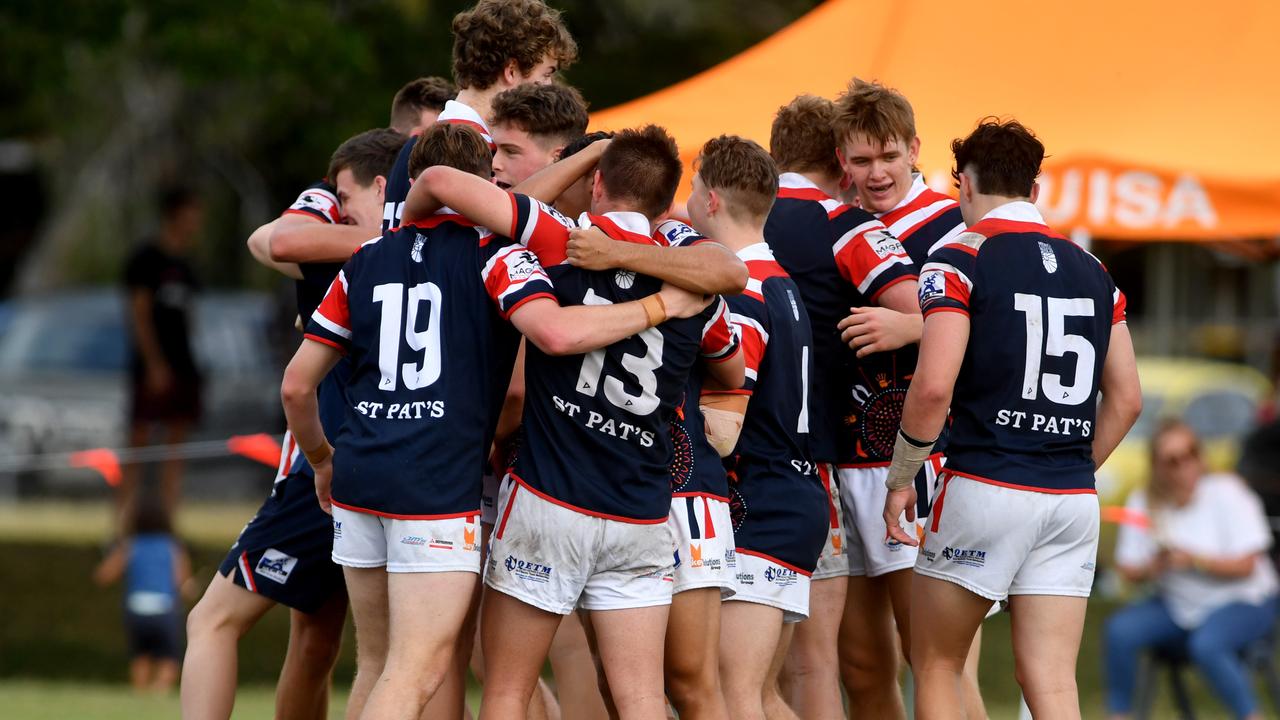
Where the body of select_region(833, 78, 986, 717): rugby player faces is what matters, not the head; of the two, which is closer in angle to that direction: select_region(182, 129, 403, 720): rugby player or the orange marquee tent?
the rugby player

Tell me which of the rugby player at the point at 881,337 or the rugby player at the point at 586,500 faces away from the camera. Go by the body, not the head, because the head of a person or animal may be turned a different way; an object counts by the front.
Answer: the rugby player at the point at 586,500

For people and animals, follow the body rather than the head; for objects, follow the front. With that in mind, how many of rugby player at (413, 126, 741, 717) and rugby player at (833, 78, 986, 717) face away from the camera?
1

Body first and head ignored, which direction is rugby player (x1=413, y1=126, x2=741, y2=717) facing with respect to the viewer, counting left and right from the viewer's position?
facing away from the viewer

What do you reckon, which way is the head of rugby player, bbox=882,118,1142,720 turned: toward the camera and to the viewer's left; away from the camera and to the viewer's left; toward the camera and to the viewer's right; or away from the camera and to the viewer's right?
away from the camera and to the viewer's left

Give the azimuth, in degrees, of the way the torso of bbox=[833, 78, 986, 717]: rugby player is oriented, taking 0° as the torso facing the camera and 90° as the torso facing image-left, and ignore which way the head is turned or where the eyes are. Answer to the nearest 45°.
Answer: approximately 45°

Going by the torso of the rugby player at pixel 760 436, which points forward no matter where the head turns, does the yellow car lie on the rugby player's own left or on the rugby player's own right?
on the rugby player's own right

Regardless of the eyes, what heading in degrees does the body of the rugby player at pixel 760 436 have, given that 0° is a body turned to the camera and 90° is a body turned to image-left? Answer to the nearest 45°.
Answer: approximately 135°

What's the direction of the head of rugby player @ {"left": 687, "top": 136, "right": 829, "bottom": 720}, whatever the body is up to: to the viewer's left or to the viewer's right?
to the viewer's left
